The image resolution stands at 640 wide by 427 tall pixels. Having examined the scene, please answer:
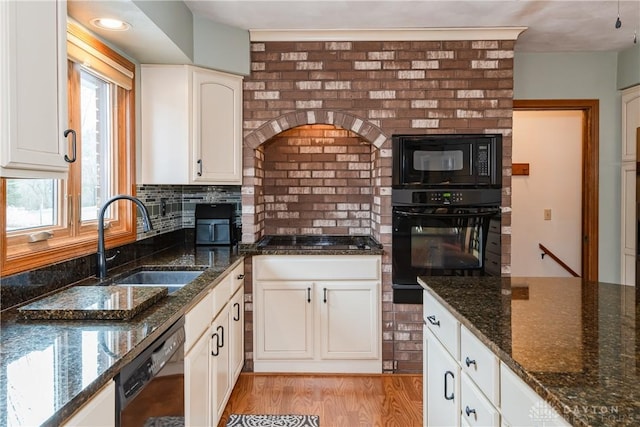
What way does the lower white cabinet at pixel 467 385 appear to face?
to the viewer's left

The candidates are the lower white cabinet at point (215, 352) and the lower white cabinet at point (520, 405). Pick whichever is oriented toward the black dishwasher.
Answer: the lower white cabinet at point (520, 405)

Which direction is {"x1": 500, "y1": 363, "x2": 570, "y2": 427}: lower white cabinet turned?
to the viewer's left

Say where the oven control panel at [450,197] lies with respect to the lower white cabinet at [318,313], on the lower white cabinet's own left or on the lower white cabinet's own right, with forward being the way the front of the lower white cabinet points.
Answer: on the lower white cabinet's own left

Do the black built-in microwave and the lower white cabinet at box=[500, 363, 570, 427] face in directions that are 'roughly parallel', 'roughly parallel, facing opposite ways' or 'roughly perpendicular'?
roughly perpendicular

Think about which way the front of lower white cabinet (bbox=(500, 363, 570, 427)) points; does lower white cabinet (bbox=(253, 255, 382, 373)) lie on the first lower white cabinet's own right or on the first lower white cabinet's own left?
on the first lower white cabinet's own right

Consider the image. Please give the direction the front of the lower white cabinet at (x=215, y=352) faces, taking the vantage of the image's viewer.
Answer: facing to the right of the viewer
